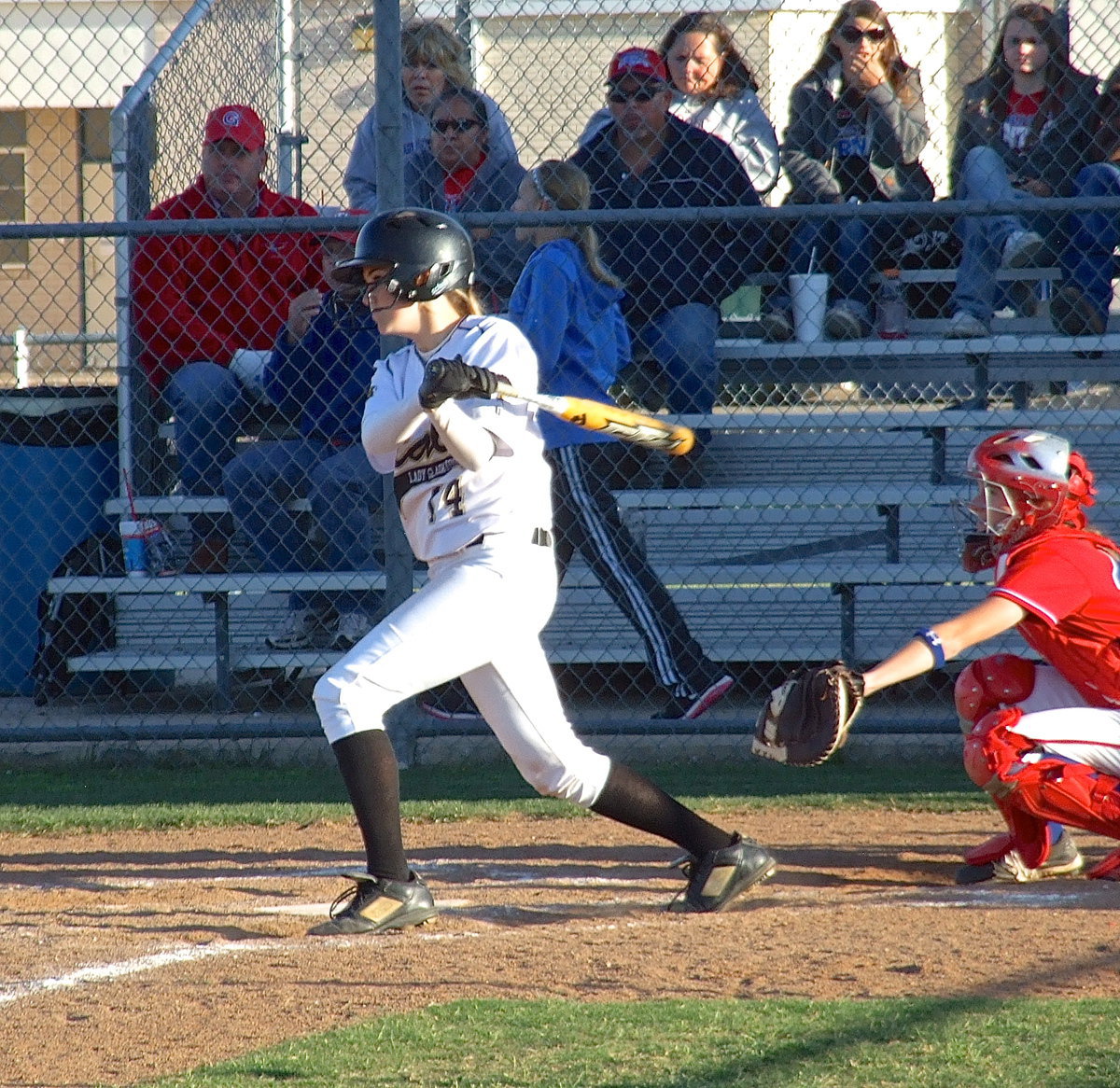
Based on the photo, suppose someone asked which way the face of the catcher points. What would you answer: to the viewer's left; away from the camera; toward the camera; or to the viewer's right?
to the viewer's left

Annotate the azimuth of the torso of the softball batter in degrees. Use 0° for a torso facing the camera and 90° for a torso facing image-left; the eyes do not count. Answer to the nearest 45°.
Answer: approximately 45°

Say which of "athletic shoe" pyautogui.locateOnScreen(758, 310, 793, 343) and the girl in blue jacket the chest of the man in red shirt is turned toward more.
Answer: the girl in blue jacket

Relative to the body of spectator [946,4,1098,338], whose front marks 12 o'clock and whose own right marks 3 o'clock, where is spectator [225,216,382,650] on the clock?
spectator [225,216,382,650] is roughly at 2 o'clock from spectator [946,4,1098,338].

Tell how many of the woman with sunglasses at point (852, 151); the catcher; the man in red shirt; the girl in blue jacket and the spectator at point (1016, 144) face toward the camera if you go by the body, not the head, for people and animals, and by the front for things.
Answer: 3

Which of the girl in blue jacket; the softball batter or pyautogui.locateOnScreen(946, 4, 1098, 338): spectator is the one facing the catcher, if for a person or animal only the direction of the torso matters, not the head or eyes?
the spectator

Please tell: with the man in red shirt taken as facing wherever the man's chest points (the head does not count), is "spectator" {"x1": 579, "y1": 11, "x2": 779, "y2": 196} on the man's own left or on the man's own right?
on the man's own left

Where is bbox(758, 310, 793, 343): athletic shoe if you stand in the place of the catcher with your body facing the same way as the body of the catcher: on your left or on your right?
on your right

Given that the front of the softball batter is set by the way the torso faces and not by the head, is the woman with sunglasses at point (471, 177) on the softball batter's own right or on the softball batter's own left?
on the softball batter's own right
